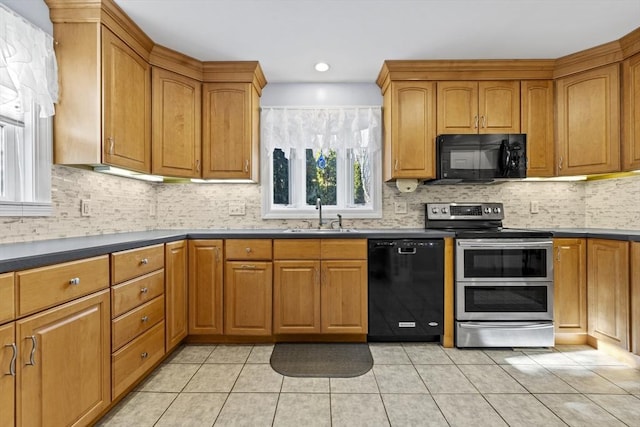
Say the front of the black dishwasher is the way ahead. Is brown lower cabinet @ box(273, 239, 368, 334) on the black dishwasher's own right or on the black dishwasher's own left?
on the black dishwasher's own right

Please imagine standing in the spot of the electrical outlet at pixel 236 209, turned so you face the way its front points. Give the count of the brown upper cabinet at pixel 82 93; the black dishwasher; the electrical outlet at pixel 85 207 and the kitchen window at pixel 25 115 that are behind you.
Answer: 0

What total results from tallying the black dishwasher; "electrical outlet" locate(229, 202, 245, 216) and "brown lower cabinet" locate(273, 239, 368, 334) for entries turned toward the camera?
3

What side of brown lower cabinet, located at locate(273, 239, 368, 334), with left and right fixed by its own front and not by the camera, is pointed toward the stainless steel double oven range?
left

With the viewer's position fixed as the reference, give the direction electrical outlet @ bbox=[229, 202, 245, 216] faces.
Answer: facing the viewer

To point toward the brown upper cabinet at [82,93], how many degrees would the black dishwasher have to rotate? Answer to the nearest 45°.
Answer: approximately 45° to its right

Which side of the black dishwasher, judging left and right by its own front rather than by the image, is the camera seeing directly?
front

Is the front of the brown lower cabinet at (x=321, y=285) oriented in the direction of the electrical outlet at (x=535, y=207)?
no

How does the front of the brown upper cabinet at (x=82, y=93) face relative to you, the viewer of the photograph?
facing the viewer and to the right of the viewer

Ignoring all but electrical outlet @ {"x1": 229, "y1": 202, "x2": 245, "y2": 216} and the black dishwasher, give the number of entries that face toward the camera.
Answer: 2

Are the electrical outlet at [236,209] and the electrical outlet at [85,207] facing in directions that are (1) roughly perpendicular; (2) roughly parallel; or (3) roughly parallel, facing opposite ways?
roughly perpendicular

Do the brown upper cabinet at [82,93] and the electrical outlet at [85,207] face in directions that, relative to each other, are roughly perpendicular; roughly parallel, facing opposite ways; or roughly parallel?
roughly parallel

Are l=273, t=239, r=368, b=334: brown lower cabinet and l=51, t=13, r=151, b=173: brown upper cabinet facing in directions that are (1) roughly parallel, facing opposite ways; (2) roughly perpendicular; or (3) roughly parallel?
roughly perpendicular

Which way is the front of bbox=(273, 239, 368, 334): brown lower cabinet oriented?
toward the camera

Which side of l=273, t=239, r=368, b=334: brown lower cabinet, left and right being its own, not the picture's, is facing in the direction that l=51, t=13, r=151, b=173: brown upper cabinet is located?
right

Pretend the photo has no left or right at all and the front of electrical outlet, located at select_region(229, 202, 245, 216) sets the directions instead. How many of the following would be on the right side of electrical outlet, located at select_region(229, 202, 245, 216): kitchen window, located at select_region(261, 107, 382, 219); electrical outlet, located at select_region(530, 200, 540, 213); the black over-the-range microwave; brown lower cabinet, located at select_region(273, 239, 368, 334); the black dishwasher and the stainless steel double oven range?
0

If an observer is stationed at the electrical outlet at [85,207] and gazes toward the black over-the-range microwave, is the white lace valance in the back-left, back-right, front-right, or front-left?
front-left

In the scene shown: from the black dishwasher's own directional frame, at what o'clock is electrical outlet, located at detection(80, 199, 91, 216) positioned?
The electrical outlet is roughly at 2 o'clock from the black dishwasher.

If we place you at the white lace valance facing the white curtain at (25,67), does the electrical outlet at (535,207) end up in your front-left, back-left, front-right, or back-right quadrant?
back-left
